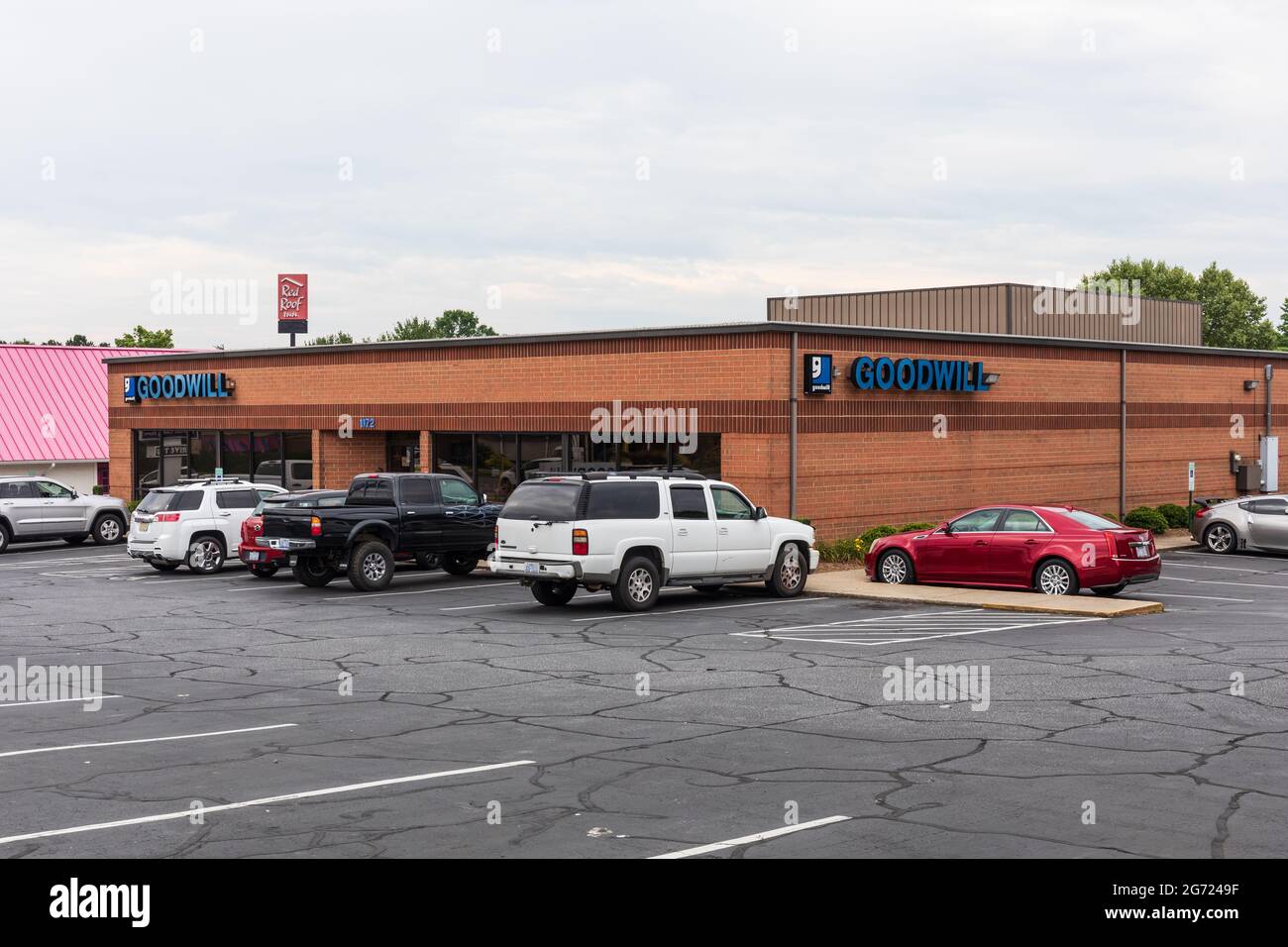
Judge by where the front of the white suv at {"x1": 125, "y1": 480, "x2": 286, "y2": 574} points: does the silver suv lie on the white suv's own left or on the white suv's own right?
on the white suv's own left

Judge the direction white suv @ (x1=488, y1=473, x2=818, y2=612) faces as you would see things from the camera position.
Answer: facing away from the viewer and to the right of the viewer

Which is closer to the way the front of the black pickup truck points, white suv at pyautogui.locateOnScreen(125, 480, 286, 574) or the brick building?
the brick building

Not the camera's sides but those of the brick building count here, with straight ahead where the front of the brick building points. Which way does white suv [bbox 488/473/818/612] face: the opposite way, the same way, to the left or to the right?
the opposite way

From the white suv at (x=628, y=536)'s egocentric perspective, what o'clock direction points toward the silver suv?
The silver suv is roughly at 9 o'clock from the white suv.

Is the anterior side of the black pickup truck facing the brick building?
yes

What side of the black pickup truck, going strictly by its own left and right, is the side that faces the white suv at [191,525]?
left

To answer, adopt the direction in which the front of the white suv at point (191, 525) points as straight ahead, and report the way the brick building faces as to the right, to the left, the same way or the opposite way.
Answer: the opposite way

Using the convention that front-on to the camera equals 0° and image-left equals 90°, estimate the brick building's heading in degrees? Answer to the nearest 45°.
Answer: approximately 45°

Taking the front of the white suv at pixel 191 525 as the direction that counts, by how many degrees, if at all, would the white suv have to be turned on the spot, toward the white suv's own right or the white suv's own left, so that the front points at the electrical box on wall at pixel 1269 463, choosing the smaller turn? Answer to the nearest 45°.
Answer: approximately 45° to the white suv's own right
